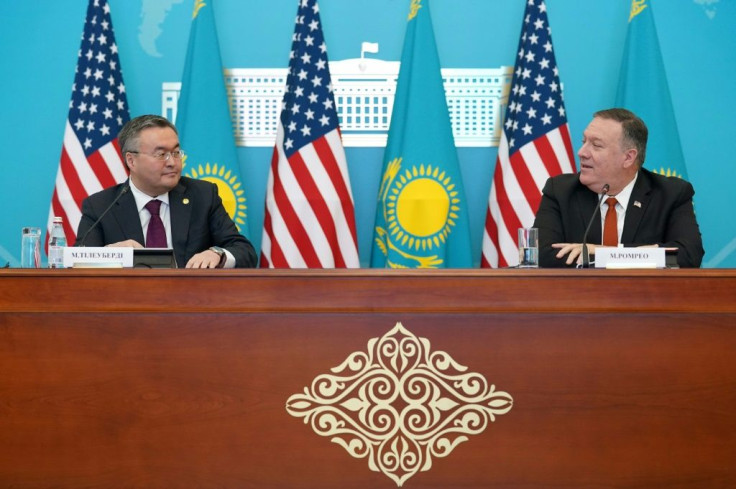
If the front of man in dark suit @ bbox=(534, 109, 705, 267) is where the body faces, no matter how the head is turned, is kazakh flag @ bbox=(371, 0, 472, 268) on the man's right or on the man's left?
on the man's right

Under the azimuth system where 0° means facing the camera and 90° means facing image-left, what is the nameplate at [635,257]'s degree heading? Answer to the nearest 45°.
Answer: approximately 0°

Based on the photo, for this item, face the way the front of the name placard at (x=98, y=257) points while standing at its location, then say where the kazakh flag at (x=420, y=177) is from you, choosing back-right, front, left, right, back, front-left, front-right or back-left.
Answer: back-left

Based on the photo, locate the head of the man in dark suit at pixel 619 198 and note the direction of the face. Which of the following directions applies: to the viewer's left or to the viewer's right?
to the viewer's left

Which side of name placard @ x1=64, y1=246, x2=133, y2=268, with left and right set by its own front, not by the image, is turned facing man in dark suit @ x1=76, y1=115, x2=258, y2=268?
back

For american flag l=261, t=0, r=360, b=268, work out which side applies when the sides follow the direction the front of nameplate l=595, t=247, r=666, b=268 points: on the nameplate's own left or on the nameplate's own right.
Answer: on the nameplate's own right

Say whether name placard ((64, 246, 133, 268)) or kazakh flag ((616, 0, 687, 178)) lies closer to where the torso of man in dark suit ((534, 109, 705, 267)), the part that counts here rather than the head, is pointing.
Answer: the name placard

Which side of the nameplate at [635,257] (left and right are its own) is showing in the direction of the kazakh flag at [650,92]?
back

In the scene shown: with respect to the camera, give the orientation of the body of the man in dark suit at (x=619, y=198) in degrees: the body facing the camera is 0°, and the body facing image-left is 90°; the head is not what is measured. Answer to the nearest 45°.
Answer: approximately 0°

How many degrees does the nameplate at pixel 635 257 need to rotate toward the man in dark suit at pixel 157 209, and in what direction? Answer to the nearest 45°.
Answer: approximately 90° to its right

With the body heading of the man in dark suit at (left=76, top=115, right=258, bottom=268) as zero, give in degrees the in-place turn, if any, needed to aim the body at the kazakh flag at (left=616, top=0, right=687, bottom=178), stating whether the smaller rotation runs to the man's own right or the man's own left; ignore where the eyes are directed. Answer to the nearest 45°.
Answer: approximately 90° to the man's own left
